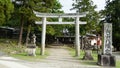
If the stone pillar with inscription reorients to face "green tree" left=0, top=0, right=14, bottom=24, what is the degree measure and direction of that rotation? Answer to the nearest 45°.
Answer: approximately 135° to its right

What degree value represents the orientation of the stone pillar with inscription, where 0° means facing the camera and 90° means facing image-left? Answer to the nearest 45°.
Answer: approximately 0°
